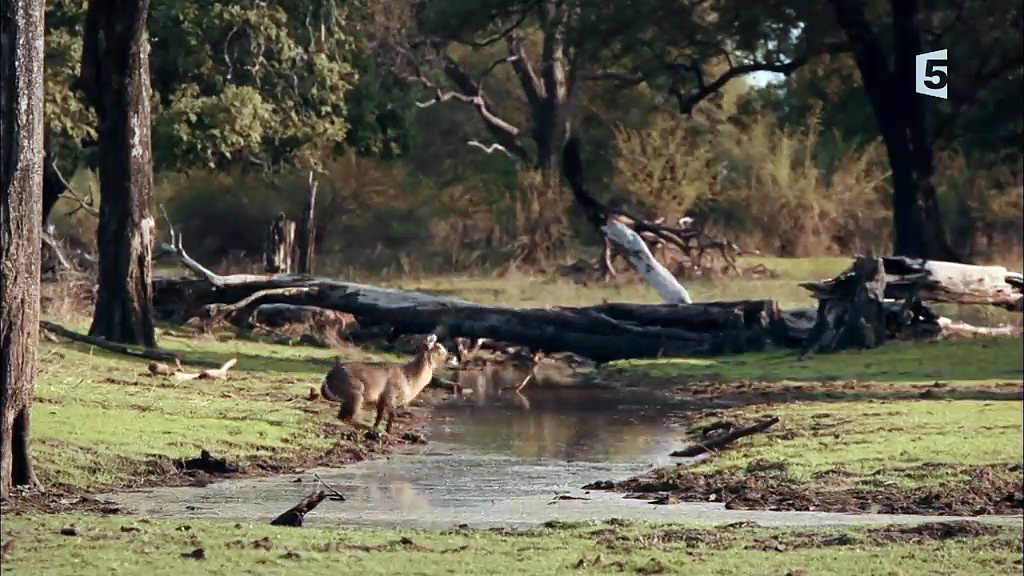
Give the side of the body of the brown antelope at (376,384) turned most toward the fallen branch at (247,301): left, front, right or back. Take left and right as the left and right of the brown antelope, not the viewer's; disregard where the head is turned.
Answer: left

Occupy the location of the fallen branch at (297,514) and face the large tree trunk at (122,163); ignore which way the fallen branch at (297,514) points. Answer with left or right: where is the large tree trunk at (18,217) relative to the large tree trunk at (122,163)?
left

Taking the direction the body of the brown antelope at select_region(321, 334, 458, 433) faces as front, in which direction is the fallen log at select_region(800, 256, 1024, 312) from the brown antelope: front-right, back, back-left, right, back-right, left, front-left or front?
front-left

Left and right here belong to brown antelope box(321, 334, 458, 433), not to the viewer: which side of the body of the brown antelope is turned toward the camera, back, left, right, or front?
right

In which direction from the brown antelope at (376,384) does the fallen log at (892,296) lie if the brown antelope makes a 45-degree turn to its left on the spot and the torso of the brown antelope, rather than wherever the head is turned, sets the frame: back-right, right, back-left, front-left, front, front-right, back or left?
front

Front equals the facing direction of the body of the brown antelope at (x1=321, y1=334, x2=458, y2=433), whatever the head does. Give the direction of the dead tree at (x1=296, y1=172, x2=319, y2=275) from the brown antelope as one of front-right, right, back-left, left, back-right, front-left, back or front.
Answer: left

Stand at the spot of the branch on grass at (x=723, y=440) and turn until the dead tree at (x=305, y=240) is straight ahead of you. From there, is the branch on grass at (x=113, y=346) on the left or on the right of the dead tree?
left

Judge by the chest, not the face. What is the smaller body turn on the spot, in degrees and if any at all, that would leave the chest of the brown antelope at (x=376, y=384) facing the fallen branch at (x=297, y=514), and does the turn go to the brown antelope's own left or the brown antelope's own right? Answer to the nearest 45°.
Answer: approximately 90° to the brown antelope's own right

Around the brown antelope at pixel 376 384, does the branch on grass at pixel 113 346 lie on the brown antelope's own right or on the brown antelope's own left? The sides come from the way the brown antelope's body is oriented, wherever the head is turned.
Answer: on the brown antelope's own left

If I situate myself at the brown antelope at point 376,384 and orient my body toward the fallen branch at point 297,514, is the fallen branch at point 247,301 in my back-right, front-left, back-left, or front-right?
back-right

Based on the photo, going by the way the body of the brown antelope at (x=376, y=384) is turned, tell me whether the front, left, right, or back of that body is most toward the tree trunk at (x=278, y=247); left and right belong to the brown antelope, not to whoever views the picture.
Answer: left
